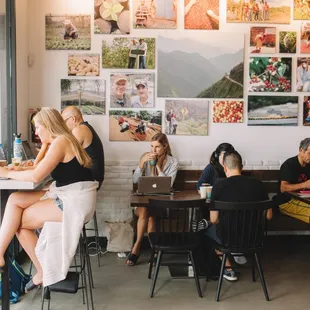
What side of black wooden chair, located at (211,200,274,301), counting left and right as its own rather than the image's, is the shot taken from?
back

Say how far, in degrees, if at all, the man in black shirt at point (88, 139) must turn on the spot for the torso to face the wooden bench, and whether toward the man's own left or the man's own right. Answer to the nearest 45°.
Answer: approximately 180°

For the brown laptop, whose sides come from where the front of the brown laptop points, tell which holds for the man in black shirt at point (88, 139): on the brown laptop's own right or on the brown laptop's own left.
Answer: on the brown laptop's own left

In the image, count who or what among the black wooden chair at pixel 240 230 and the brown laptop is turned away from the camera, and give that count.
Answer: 2

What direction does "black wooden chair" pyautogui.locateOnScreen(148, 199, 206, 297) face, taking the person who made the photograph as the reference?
facing away from the viewer

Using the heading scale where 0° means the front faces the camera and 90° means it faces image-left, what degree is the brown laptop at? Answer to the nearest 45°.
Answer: approximately 180°

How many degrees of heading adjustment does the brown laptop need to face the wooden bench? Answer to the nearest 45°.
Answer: approximately 45° to its right

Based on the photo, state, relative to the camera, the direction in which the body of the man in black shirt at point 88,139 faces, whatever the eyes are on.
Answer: to the viewer's left

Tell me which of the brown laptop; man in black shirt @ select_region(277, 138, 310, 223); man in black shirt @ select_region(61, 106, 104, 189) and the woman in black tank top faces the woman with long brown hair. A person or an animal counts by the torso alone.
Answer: the brown laptop
